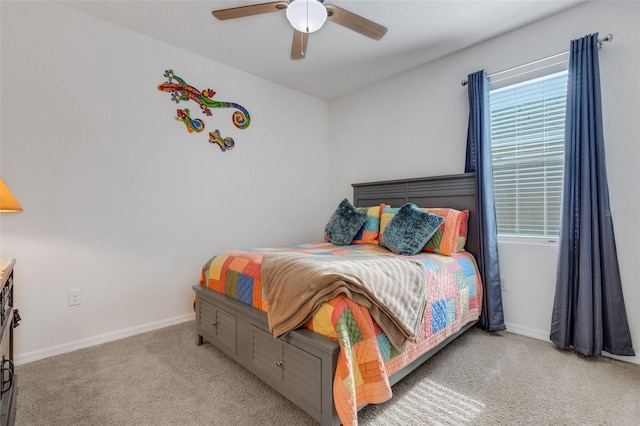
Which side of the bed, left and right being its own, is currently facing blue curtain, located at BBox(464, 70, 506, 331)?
back

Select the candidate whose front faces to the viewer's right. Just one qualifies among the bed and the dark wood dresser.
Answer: the dark wood dresser

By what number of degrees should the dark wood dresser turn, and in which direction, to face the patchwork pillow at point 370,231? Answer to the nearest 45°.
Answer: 0° — it already faces it

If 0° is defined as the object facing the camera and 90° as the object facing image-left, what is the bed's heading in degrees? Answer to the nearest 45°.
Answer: approximately 45°

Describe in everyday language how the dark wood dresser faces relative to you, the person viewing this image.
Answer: facing to the right of the viewer

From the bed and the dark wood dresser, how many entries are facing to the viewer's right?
1

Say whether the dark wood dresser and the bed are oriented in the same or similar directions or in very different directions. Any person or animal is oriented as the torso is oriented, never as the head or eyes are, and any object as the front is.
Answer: very different directions
